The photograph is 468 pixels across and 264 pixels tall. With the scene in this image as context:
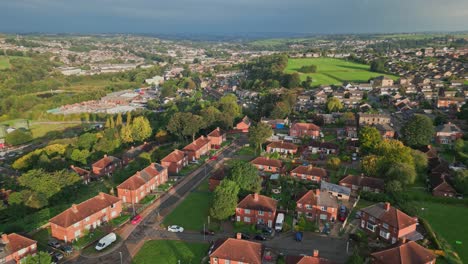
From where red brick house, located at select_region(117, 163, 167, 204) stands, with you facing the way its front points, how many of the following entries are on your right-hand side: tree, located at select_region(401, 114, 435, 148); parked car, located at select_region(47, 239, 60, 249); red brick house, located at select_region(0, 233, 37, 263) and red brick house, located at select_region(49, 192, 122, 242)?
3

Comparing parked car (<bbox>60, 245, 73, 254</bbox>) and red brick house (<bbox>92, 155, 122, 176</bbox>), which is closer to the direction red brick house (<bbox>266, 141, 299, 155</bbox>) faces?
the parked car

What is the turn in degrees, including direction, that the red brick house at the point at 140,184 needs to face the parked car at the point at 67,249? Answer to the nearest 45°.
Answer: approximately 90° to its right

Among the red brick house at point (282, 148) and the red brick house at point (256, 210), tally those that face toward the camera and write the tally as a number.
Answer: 2

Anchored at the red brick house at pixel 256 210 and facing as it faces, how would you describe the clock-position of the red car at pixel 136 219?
The red car is roughly at 3 o'clock from the red brick house.

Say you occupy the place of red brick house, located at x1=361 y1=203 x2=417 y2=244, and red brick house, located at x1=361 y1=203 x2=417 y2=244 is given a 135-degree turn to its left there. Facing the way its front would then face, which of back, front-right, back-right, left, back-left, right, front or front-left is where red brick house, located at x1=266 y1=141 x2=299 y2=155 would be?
back-left

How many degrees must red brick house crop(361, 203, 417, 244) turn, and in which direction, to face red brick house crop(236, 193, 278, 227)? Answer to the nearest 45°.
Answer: approximately 45° to its right

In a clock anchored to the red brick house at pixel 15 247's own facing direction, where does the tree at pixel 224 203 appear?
The tree is roughly at 11 o'clock from the red brick house.

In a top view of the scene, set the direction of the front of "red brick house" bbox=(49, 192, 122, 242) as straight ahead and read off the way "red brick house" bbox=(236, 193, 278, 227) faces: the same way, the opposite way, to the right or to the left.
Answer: to the right

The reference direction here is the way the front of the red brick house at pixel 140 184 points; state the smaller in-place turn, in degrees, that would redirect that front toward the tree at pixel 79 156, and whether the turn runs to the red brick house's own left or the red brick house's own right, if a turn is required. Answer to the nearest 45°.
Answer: approximately 180°

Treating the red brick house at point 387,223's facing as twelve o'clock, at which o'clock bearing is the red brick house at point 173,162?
the red brick house at point 173,162 is roughly at 2 o'clock from the red brick house at point 387,223.

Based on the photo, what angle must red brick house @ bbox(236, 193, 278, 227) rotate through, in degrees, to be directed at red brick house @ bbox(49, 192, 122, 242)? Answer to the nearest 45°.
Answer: approximately 90° to its right

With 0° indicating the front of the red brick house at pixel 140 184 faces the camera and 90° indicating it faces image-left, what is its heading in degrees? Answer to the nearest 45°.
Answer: approximately 315°

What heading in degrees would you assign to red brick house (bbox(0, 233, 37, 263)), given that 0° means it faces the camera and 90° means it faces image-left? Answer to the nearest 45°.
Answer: approximately 315°
